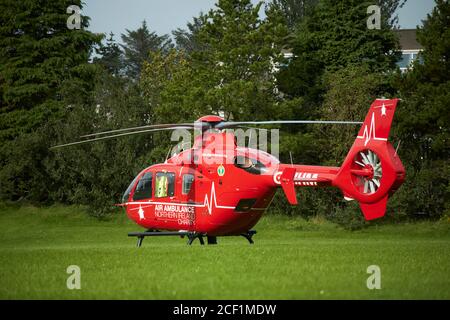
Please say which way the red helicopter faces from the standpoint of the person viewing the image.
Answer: facing away from the viewer and to the left of the viewer

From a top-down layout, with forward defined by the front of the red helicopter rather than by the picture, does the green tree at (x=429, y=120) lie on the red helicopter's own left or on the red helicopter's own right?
on the red helicopter's own right
